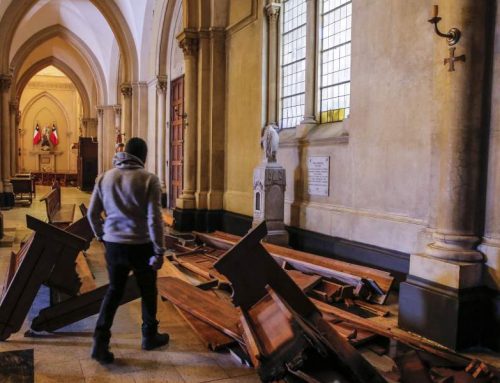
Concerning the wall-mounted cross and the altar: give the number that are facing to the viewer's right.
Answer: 0

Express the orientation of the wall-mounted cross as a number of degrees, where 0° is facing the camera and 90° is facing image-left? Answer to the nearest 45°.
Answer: approximately 45°

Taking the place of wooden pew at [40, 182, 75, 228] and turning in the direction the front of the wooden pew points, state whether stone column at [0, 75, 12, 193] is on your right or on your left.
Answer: on your left

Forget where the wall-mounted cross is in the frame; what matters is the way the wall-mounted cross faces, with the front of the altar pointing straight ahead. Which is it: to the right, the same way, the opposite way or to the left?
to the right

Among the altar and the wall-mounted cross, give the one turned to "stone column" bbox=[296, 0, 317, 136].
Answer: the altar

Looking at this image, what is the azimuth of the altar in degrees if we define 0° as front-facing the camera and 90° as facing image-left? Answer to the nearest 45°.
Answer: approximately 0°

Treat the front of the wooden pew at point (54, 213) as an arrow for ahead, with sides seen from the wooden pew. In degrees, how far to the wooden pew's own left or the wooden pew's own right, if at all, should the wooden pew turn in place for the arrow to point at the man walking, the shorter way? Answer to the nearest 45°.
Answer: approximately 90° to the wooden pew's own right

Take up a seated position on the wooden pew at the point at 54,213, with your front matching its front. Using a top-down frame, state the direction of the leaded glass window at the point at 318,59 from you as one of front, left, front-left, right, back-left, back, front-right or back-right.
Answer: front-right

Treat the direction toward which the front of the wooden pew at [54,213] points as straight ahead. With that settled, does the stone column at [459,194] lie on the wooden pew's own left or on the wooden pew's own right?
on the wooden pew's own right
